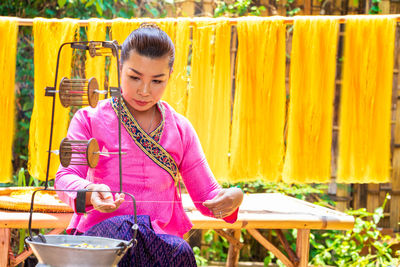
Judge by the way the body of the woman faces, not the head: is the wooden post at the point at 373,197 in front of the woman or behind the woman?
behind

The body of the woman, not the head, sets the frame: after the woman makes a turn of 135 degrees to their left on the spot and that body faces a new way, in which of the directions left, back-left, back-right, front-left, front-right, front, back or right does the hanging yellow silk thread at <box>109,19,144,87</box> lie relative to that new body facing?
front-left

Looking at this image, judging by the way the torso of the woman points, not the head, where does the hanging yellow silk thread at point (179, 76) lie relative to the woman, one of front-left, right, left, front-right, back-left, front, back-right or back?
back

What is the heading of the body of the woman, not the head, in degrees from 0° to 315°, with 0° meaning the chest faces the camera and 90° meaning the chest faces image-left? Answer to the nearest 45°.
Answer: approximately 0°

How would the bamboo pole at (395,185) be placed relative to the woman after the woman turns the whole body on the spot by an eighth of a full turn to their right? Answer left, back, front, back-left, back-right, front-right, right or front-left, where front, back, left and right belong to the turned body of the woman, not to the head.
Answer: back

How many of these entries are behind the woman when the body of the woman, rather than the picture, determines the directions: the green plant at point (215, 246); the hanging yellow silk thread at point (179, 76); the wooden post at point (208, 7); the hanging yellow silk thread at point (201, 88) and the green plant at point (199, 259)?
5

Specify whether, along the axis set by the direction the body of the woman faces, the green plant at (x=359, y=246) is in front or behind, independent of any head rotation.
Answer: behind

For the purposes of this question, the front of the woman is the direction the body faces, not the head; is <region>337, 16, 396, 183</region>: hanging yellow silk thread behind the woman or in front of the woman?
behind

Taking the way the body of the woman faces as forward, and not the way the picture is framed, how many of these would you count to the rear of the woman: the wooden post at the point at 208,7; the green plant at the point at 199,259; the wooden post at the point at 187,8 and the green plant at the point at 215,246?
4

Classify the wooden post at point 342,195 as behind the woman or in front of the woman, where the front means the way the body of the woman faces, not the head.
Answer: behind

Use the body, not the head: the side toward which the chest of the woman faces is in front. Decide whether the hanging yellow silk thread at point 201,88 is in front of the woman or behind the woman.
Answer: behind
